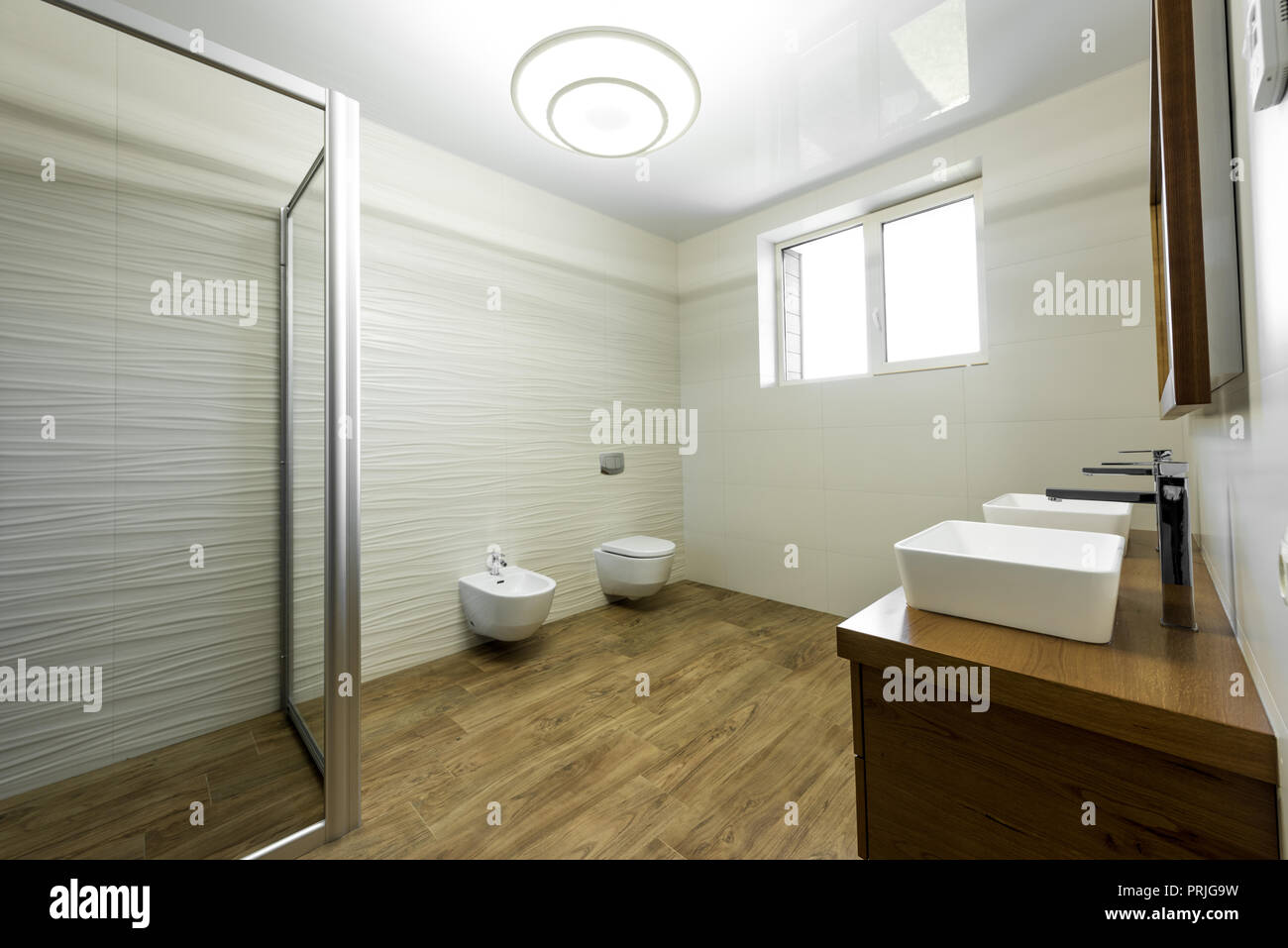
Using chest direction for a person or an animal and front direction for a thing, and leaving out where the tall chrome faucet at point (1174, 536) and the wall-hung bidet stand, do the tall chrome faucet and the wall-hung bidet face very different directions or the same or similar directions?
very different directions

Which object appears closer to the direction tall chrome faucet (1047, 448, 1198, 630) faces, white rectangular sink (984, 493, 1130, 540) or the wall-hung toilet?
the wall-hung toilet

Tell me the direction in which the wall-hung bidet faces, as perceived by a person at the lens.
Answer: facing the viewer and to the right of the viewer

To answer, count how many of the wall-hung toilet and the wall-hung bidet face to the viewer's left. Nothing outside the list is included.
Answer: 0

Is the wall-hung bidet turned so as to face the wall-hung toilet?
no

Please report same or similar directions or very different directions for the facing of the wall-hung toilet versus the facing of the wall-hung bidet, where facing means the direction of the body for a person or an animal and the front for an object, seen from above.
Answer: same or similar directions

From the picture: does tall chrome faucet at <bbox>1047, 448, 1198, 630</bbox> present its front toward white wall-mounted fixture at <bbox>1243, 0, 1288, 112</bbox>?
no

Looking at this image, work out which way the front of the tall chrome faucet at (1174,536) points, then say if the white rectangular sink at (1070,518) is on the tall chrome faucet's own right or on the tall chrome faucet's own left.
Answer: on the tall chrome faucet's own right

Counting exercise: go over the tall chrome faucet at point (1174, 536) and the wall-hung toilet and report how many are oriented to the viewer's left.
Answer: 1

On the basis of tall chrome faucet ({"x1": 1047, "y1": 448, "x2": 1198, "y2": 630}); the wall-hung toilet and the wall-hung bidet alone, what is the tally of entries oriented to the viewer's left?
1

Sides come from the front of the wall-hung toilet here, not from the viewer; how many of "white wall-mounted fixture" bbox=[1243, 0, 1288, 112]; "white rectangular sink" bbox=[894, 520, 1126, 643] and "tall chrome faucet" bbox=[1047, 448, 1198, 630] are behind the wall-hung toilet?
0

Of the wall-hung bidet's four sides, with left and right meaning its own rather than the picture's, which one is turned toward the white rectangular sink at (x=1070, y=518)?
front

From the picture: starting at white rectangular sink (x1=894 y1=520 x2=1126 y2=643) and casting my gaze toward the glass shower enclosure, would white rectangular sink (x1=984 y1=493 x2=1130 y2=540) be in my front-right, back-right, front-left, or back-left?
back-right

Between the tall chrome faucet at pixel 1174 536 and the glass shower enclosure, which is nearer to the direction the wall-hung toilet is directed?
the tall chrome faucet

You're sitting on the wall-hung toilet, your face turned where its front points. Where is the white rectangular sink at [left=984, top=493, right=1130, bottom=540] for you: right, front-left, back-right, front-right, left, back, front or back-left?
front

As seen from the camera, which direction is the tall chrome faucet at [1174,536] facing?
to the viewer's left
